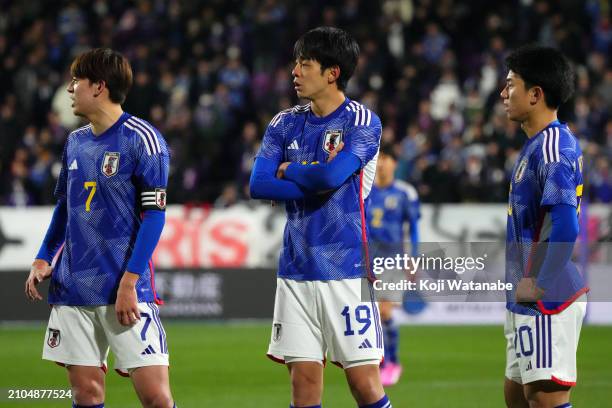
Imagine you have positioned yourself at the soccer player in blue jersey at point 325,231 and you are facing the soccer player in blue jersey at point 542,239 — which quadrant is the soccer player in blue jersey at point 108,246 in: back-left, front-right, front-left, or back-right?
back-right

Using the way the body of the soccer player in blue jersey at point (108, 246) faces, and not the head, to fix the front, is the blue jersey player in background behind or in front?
behind

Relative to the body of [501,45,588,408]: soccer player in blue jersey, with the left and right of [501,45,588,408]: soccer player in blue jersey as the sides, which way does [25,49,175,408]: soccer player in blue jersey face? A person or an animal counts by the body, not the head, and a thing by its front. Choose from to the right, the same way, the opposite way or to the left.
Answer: to the left

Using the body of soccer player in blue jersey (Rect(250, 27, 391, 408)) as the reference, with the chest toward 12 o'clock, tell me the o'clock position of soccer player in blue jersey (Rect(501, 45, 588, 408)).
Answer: soccer player in blue jersey (Rect(501, 45, 588, 408)) is roughly at 8 o'clock from soccer player in blue jersey (Rect(250, 27, 391, 408)).

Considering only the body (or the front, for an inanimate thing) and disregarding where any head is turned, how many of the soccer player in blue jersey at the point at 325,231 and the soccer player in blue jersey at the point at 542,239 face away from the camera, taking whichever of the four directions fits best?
0

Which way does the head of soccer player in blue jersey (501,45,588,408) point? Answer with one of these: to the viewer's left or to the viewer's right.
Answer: to the viewer's left

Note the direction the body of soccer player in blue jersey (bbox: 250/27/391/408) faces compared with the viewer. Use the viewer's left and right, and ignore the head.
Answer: facing the viewer and to the left of the viewer

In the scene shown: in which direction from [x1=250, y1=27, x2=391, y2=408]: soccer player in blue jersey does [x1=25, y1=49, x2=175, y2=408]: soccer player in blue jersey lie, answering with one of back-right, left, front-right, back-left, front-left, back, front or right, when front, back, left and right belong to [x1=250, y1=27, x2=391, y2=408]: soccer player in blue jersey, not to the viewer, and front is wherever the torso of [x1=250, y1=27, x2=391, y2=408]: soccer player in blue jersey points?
front-right

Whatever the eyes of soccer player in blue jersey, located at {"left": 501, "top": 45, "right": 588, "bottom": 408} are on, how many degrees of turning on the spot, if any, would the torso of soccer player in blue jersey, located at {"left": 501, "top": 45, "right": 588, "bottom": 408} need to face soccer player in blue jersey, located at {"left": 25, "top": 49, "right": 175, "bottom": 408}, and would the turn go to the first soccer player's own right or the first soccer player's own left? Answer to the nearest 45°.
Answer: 0° — they already face them

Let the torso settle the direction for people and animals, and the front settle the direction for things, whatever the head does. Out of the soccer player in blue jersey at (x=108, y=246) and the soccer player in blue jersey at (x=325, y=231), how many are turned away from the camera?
0

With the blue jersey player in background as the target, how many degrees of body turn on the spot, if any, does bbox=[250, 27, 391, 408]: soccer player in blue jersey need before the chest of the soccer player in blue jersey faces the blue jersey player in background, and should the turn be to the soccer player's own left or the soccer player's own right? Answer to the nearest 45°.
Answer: approximately 135° to the soccer player's own right

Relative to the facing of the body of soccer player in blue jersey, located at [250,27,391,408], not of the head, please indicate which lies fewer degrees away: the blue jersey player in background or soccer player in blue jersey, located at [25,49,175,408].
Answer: the soccer player in blue jersey

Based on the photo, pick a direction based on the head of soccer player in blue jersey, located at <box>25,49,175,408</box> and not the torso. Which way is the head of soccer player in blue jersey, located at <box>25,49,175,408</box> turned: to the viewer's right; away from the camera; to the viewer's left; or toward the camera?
to the viewer's left

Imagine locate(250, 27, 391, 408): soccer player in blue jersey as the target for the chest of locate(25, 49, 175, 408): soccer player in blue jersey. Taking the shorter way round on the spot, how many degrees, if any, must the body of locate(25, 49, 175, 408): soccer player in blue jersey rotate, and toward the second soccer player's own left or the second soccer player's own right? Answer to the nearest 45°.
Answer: approximately 135° to the second soccer player's own left

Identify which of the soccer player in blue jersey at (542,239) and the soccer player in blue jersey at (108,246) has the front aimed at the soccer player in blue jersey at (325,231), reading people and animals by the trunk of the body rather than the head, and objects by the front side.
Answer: the soccer player in blue jersey at (542,239)

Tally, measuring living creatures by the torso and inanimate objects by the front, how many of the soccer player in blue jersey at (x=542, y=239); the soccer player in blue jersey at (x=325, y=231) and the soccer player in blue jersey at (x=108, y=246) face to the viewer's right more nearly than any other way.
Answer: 0

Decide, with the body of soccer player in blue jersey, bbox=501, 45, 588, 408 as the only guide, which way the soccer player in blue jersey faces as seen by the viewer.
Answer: to the viewer's left
